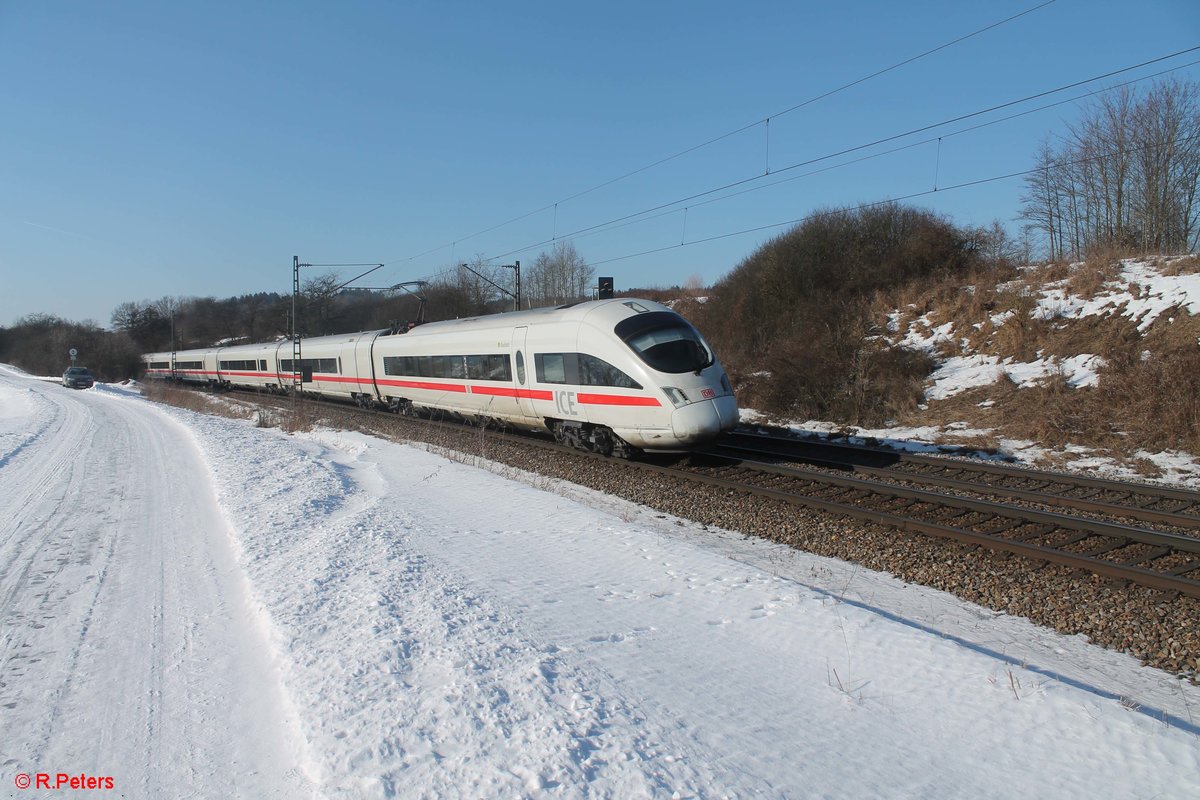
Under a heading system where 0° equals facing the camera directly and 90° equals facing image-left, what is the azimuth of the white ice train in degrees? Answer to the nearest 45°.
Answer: approximately 315°

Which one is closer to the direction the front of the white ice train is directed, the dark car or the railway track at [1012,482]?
the railway track

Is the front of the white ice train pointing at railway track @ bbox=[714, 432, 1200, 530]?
yes

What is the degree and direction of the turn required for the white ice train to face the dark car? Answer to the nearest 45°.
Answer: approximately 180°
